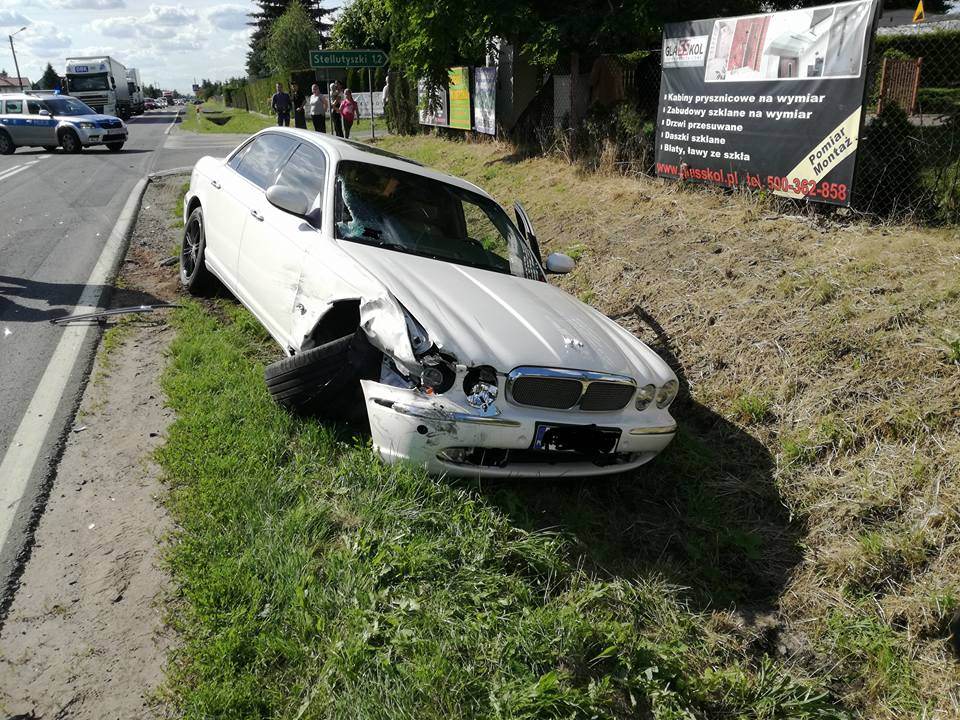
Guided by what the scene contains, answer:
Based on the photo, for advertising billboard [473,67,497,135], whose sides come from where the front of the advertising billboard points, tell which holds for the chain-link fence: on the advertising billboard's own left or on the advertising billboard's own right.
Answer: on the advertising billboard's own left

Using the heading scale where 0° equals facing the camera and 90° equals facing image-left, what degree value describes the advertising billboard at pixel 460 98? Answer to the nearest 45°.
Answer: approximately 45°

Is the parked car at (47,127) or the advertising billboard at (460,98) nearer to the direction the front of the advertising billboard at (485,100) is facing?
the parked car

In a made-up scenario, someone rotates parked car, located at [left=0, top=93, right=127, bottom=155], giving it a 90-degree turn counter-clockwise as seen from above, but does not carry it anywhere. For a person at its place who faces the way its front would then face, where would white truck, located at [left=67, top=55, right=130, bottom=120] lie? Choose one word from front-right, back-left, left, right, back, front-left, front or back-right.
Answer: front-left

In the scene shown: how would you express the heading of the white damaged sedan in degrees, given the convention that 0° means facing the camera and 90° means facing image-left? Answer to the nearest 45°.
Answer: approximately 315°

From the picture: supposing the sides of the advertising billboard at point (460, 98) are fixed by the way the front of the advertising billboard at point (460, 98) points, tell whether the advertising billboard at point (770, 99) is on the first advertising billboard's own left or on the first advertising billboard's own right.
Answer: on the first advertising billboard's own left

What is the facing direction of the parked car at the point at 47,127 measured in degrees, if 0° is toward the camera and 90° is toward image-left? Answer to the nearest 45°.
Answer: approximately 315°

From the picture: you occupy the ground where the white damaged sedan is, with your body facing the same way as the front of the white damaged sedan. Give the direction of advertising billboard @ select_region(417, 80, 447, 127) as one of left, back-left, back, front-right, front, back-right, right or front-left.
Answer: back-left

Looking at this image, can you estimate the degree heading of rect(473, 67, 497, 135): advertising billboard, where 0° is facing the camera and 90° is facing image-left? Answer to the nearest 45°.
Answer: approximately 45°

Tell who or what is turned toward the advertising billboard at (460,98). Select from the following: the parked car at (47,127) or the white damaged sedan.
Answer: the parked car

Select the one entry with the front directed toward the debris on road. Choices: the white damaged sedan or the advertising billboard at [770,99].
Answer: the advertising billboard
